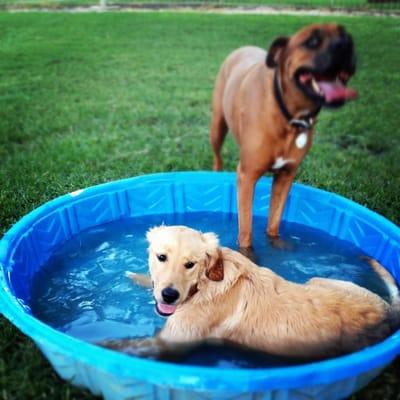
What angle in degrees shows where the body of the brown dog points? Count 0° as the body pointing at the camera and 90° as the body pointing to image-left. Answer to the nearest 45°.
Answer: approximately 315°

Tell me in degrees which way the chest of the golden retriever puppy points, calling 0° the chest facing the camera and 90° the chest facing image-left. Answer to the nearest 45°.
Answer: approximately 90°

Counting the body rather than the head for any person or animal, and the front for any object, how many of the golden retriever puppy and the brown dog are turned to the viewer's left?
1

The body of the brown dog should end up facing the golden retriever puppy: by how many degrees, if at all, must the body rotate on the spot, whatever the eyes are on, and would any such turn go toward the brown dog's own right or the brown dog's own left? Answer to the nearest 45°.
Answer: approximately 45° to the brown dog's own right

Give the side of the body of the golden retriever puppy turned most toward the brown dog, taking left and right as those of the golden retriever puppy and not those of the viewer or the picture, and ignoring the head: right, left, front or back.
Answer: right

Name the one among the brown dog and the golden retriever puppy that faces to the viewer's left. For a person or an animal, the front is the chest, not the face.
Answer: the golden retriever puppy
